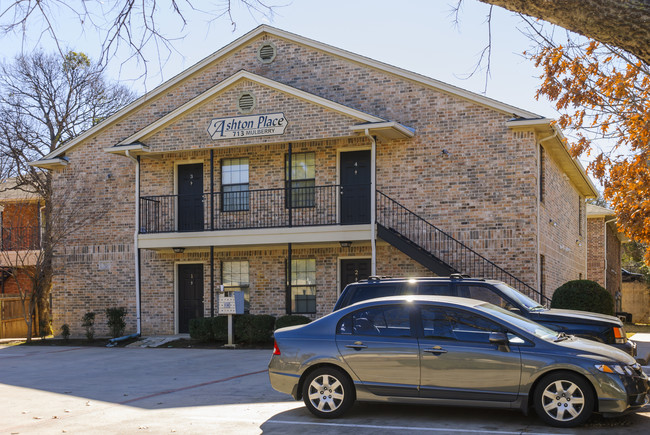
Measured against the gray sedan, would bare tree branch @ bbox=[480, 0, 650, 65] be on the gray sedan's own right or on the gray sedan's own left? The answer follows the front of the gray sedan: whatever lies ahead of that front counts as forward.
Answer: on the gray sedan's own right

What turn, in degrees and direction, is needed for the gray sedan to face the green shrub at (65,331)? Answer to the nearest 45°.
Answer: approximately 135° to its left

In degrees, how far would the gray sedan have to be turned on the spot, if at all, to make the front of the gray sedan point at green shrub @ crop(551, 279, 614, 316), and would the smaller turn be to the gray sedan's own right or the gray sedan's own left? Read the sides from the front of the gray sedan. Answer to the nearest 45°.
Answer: approximately 90° to the gray sedan's own left

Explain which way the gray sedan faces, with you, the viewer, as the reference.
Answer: facing to the right of the viewer

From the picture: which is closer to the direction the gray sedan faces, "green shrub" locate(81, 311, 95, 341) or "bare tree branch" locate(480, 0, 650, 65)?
the bare tree branch

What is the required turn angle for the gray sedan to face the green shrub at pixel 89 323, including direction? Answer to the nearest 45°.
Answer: approximately 135° to its left

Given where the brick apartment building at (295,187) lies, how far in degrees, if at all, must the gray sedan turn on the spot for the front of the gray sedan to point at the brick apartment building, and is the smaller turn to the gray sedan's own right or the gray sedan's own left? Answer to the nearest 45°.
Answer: approximately 90° to the gray sedan's own left

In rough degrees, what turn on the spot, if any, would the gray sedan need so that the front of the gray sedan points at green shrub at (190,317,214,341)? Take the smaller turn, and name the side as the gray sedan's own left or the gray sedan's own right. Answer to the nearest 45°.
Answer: approximately 135° to the gray sedan's own left

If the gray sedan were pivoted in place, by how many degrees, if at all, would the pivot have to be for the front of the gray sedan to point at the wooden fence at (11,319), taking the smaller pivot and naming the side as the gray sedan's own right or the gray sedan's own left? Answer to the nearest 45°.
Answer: approximately 135° to the gray sedan's own left

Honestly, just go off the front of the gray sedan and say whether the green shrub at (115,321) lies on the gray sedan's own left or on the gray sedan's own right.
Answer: on the gray sedan's own left
